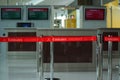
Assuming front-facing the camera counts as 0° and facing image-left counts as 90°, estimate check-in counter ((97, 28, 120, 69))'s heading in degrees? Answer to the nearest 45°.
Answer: approximately 0°

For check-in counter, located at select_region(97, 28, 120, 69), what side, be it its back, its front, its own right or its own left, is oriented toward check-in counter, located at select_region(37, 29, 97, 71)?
right

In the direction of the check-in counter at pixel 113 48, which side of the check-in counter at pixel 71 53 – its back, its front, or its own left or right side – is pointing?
left

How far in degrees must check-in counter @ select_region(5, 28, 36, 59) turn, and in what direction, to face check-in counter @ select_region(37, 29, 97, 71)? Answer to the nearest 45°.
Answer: approximately 90° to its left

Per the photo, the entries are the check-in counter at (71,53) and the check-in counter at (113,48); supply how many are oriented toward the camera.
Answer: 2

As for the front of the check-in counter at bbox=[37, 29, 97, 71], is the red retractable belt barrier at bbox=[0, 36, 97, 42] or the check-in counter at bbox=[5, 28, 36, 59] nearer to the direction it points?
the red retractable belt barrier

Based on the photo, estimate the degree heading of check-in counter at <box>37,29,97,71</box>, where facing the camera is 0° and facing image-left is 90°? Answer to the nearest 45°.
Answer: approximately 0°

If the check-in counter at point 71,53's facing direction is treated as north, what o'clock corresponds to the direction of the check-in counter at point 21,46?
the check-in counter at point 21,46 is roughly at 3 o'clock from the check-in counter at point 71,53.

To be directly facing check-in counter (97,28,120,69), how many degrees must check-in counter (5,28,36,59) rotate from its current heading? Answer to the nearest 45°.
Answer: approximately 90° to its left
